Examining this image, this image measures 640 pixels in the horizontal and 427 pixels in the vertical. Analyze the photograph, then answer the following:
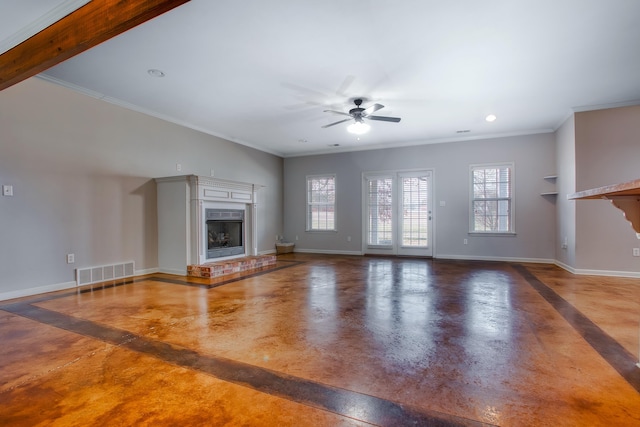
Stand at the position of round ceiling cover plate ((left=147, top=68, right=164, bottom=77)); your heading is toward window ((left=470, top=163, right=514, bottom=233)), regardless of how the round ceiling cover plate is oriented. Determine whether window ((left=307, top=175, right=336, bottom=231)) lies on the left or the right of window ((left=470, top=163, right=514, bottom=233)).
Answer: left

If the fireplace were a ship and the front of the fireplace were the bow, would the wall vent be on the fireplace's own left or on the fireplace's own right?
on the fireplace's own right

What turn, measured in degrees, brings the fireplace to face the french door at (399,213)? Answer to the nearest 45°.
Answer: approximately 45° to its left

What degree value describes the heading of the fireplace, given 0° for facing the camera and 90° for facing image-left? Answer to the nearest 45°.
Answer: approximately 315°

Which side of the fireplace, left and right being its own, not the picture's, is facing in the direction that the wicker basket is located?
left

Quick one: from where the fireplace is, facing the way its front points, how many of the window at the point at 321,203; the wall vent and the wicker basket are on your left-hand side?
2
